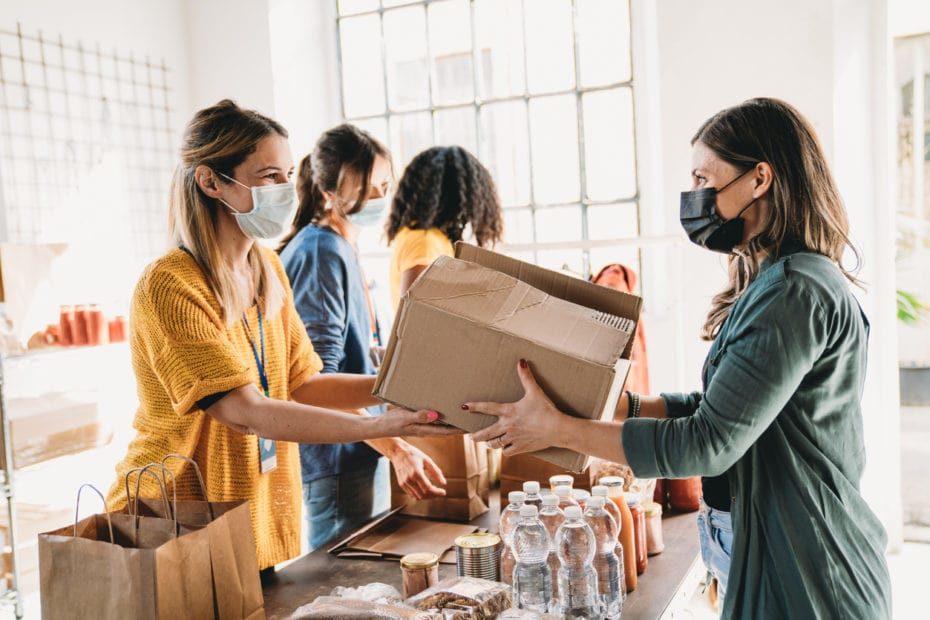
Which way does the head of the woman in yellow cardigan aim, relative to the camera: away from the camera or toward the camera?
toward the camera

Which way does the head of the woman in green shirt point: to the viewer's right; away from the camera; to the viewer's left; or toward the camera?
to the viewer's left

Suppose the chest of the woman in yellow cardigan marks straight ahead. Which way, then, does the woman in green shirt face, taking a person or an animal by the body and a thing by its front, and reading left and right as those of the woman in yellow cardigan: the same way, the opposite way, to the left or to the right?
the opposite way

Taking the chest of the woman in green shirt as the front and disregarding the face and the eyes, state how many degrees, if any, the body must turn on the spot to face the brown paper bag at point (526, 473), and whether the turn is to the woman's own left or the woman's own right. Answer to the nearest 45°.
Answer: approximately 45° to the woman's own right

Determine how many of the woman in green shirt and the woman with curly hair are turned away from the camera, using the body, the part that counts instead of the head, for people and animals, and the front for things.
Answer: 1

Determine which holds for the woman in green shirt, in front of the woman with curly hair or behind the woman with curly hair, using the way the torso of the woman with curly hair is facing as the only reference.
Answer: behind

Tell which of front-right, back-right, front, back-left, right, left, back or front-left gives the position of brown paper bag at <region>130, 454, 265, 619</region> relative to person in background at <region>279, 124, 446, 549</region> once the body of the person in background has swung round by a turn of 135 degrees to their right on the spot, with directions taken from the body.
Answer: front-left

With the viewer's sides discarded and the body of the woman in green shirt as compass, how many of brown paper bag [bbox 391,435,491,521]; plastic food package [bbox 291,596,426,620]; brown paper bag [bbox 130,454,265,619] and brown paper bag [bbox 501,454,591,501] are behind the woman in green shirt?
0

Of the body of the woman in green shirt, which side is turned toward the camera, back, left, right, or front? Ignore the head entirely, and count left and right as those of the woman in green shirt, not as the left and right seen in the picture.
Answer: left

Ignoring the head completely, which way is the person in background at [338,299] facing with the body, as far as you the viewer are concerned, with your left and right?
facing to the right of the viewer

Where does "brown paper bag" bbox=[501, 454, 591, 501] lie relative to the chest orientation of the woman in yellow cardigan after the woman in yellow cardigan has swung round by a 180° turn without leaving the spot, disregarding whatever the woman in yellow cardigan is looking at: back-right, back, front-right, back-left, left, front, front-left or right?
back-right

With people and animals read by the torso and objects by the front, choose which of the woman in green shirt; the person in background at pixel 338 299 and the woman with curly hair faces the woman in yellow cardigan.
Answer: the woman in green shirt

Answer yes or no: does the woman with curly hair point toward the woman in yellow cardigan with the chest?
no

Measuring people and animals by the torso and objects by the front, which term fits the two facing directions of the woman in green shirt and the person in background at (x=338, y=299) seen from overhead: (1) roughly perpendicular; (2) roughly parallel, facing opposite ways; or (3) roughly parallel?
roughly parallel, facing opposite ways

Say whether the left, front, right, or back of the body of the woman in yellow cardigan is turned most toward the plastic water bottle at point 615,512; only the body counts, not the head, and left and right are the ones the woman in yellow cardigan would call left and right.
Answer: front

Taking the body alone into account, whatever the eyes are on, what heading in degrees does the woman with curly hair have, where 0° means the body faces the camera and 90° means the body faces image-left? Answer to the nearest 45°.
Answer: approximately 180°

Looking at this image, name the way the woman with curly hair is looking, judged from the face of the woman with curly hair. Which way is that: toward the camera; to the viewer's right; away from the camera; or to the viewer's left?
away from the camera

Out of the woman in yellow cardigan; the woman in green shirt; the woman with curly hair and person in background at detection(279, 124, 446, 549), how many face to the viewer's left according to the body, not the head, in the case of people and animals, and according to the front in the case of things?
1
